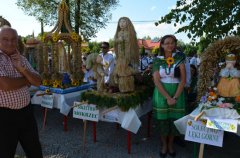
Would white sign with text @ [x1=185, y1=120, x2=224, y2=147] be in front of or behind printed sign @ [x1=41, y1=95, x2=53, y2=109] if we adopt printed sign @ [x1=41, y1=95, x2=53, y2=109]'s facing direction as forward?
in front

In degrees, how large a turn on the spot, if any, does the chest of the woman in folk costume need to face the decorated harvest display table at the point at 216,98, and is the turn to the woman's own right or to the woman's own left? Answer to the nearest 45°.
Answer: approximately 90° to the woman's own left

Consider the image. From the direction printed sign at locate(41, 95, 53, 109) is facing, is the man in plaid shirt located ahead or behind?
ahead

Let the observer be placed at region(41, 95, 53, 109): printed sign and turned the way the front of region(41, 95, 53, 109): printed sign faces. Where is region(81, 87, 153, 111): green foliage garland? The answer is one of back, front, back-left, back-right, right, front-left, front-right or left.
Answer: front-left

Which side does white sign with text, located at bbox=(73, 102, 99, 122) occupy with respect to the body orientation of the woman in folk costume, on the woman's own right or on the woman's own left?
on the woman's own right

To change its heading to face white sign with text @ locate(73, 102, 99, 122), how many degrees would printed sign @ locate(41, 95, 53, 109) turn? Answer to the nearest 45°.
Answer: approximately 45° to its left

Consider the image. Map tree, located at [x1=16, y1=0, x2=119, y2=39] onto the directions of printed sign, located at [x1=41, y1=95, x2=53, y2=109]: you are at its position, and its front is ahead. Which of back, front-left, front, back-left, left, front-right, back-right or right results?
back

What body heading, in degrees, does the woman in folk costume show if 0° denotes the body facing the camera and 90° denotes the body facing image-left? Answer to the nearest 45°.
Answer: approximately 0°

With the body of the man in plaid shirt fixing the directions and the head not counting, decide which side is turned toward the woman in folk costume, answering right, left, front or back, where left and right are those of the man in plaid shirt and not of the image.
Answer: left

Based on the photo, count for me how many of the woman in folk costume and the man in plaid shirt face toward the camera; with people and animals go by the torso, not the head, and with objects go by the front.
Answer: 2
